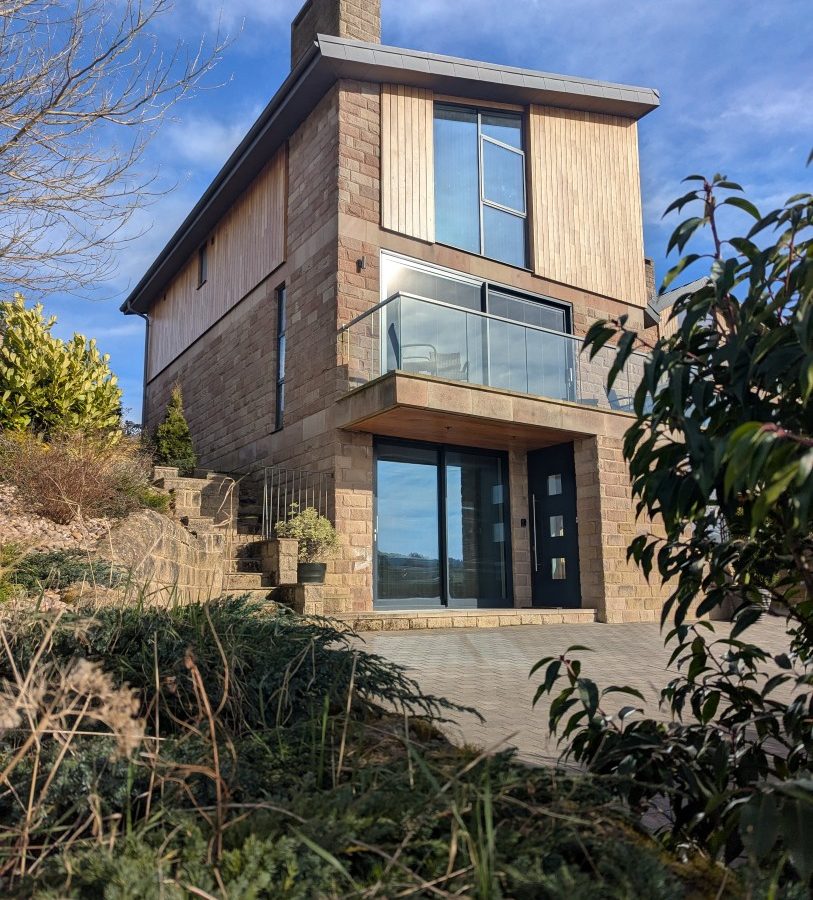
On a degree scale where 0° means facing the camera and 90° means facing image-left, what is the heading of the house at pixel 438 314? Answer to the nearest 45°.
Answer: approximately 315°

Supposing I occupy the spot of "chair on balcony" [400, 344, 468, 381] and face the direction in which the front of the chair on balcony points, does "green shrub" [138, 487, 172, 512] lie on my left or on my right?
on my right

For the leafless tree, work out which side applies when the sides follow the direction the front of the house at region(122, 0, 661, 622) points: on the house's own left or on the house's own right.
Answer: on the house's own right

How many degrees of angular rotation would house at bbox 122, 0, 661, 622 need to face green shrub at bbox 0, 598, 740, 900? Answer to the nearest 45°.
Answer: approximately 45° to its right

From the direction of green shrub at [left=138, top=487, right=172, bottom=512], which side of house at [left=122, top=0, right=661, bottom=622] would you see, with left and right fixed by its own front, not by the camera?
right

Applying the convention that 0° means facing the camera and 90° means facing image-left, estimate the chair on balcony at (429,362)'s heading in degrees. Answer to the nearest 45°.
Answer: approximately 315°

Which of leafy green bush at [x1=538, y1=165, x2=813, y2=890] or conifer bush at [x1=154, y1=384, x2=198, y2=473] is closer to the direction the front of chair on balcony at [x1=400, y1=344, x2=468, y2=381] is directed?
the leafy green bush

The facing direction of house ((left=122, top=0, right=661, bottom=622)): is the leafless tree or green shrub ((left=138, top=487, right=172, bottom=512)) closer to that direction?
the leafless tree

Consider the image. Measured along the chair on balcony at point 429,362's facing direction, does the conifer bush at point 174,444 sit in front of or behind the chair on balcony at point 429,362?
behind
